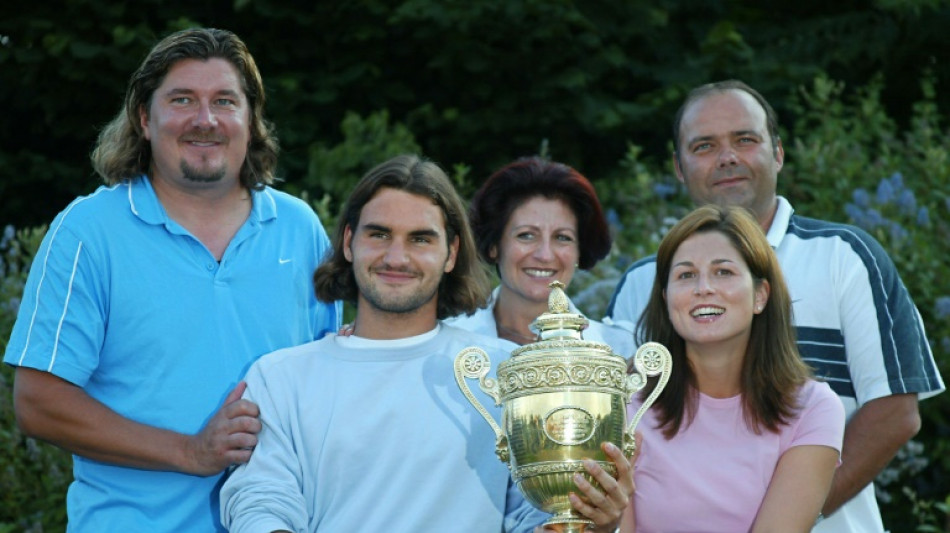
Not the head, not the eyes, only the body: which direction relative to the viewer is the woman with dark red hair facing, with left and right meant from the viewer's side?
facing the viewer

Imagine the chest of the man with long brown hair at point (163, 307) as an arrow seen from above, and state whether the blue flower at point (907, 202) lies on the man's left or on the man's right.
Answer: on the man's left

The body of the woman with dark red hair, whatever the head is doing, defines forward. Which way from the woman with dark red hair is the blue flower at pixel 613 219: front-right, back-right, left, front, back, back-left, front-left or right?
back

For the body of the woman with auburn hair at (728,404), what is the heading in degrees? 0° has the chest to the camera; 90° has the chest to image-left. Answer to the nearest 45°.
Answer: approximately 45°

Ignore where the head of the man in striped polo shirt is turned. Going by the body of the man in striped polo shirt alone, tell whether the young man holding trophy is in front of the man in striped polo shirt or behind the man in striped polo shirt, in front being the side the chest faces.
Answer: in front

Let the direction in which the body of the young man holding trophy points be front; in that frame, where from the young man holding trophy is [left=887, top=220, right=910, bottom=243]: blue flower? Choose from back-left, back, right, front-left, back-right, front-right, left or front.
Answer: back-left

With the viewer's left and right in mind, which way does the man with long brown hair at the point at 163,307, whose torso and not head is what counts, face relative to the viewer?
facing the viewer and to the right of the viewer

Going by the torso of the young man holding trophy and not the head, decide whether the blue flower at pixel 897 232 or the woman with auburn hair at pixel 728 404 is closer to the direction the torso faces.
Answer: the woman with auburn hair

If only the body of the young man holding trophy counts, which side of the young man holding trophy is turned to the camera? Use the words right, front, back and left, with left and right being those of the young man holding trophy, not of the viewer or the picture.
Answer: front

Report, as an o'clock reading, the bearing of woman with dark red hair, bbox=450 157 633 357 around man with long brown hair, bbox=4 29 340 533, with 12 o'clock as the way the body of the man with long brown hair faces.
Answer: The woman with dark red hair is roughly at 10 o'clock from the man with long brown hair.

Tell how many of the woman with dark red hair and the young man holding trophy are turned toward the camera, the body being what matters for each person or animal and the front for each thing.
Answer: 2

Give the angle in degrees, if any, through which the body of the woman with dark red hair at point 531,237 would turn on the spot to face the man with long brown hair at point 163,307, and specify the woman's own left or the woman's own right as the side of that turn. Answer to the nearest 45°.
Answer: approximately 45° to the woman's own right
